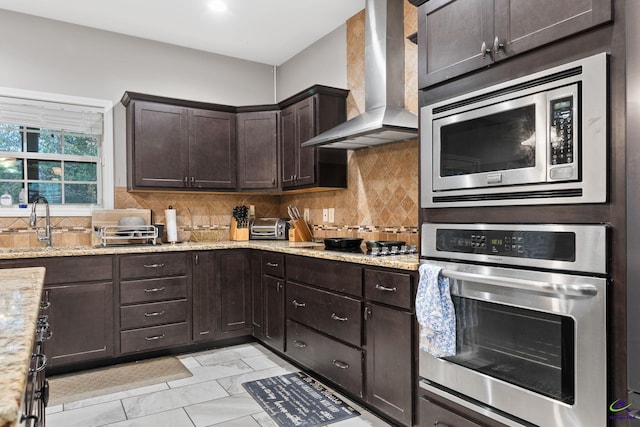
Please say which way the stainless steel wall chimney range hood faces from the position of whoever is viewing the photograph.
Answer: facing the viewer and to the left of the viewer

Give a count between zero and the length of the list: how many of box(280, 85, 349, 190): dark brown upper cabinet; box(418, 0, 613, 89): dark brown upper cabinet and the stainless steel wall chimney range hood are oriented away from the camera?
0

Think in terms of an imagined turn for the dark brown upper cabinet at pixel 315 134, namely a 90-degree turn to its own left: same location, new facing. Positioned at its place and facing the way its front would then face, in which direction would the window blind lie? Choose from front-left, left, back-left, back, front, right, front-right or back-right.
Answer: back-right

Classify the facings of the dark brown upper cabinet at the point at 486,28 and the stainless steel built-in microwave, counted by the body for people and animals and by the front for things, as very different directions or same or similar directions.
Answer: same or similar directions

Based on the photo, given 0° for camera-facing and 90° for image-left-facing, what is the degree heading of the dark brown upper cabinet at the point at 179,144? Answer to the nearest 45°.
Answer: approximately 0°

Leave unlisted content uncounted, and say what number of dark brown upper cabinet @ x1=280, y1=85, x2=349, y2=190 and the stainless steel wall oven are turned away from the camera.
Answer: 0

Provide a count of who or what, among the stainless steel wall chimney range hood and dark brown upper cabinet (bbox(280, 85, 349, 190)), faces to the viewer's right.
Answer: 0

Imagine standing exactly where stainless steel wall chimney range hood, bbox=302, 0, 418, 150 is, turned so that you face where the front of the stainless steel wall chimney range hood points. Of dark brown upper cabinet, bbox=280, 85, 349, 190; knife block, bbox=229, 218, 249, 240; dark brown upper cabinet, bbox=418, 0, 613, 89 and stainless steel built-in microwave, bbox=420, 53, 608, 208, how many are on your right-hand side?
2

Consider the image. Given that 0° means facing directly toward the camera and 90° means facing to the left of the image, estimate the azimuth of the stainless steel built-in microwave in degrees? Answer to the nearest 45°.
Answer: approximately 45°

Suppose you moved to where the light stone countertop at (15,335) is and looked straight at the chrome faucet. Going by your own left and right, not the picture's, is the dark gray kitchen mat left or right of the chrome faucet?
right

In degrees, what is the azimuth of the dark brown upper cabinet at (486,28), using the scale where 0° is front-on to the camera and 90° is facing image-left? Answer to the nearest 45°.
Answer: approximately 45°

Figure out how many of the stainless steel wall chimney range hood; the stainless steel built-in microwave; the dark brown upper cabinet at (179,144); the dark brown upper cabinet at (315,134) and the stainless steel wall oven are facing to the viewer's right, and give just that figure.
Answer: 0

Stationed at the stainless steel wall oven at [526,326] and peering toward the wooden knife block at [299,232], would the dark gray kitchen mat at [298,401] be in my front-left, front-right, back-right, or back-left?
front-left
